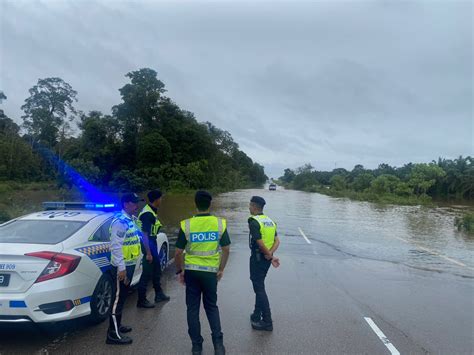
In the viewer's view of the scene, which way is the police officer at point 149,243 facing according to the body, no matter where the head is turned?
to the viewer's right

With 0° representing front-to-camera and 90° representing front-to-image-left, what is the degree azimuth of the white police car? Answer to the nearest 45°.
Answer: approximately 225°

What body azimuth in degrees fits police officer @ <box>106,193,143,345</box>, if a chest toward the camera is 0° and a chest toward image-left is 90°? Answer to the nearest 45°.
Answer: approximately 270°

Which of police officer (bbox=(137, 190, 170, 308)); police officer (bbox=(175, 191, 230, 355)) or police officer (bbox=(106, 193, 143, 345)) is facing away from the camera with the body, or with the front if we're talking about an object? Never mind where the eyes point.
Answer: police officer (bbox=(175, 191, 230, 355))

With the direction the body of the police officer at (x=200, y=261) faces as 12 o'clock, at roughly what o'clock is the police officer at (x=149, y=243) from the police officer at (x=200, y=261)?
the police officer at (x=149, y=243) is roughly at 11 o'clock from the police officer at (x=200, y=261).

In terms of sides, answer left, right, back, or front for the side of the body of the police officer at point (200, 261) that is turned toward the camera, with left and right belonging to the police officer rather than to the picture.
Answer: back

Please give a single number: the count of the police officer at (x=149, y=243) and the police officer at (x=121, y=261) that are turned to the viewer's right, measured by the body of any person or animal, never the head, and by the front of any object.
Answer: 2

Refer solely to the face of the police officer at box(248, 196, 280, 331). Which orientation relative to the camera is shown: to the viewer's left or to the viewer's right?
to the viewer's left

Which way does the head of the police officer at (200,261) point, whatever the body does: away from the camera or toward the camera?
away from the camera
